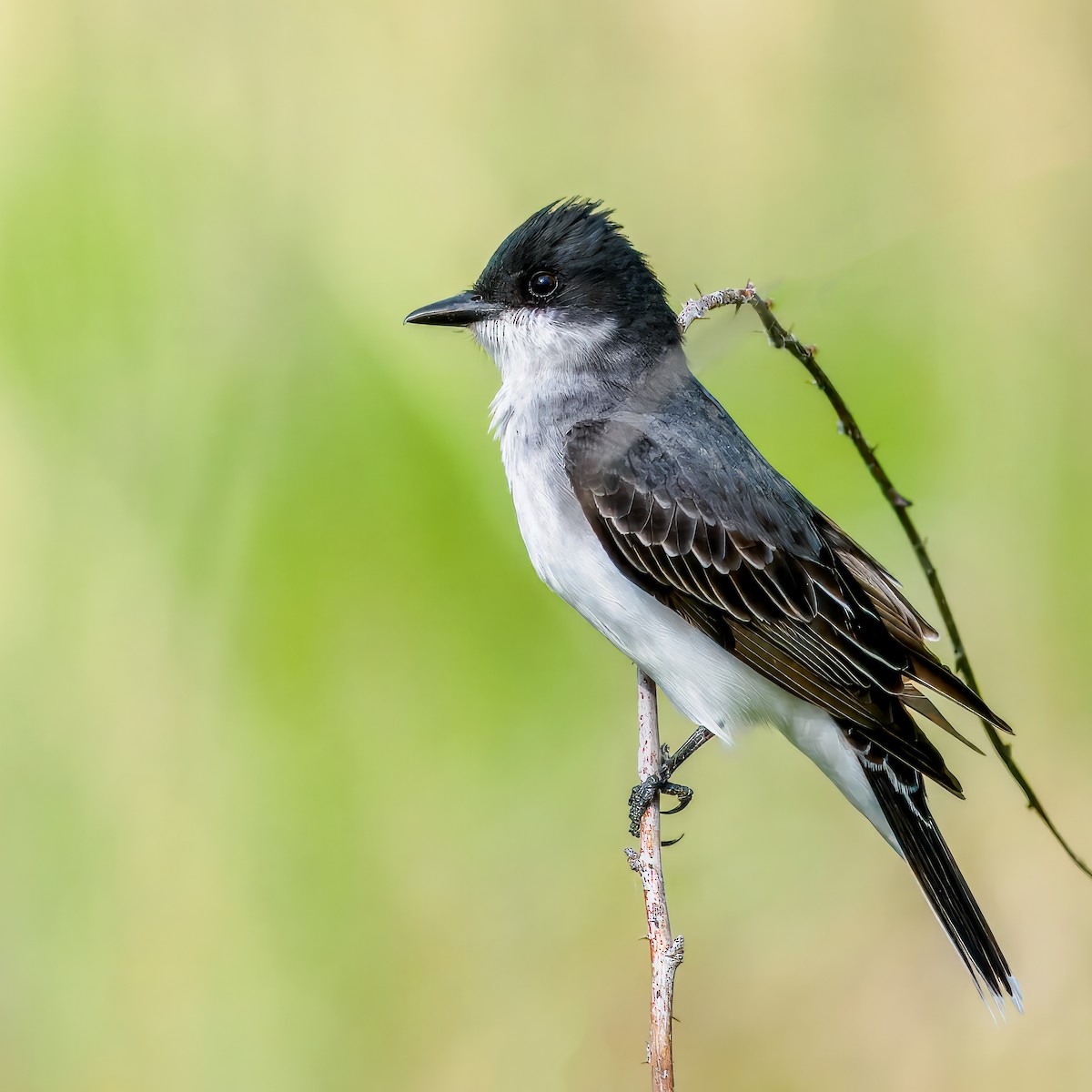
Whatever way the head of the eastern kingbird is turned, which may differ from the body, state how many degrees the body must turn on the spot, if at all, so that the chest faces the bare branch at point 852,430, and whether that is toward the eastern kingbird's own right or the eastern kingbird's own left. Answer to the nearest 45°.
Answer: approximately 135° to the eastern kingbird's own left

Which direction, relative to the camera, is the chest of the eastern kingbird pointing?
to the viewer's left
